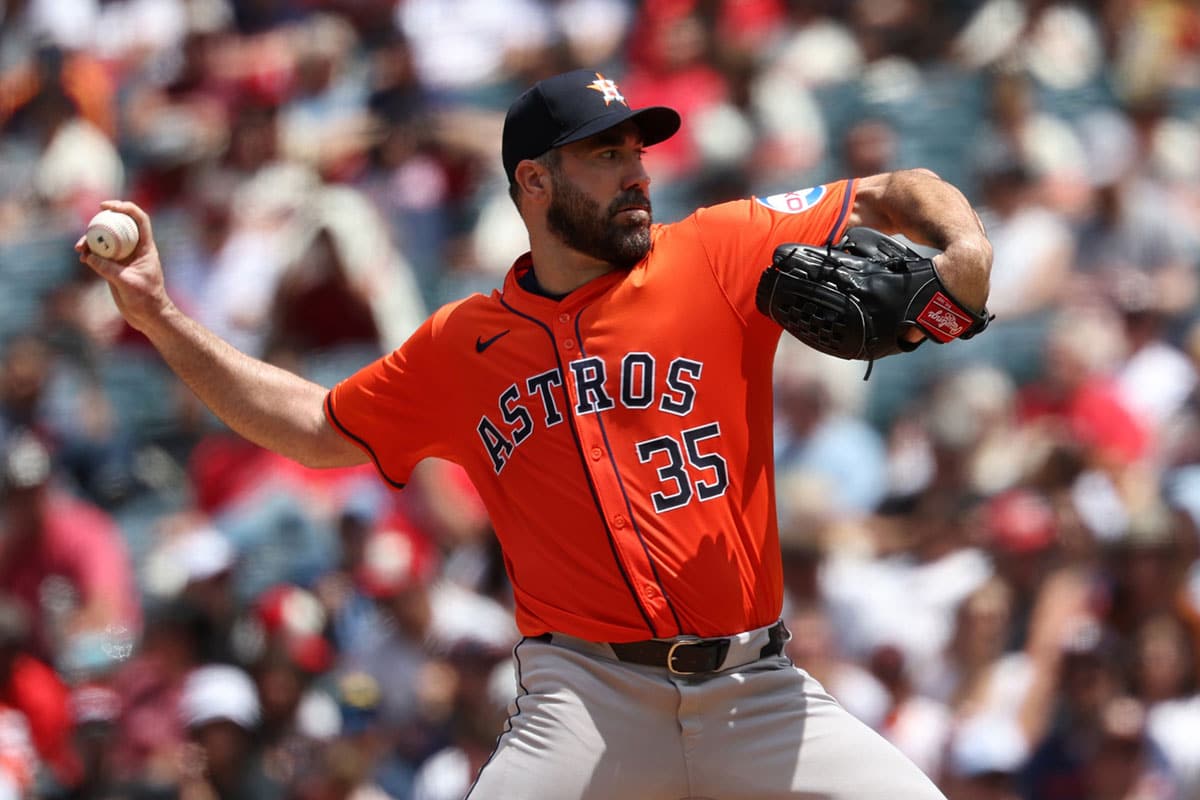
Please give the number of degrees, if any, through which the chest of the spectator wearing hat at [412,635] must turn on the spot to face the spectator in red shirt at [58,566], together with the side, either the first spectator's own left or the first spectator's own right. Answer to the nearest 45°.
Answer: approximately 90° to the first spectator's own right

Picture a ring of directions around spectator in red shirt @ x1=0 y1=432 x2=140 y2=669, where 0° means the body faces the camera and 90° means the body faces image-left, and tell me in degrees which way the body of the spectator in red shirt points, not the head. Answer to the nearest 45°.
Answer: approximately 45°

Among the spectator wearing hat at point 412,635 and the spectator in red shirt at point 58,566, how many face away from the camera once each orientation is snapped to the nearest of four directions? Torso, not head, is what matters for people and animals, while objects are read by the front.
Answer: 0

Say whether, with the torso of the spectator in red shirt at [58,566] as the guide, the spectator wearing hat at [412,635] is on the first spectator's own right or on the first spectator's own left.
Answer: on the first spectator's own left

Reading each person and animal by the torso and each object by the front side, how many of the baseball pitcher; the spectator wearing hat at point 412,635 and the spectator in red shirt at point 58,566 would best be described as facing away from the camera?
0

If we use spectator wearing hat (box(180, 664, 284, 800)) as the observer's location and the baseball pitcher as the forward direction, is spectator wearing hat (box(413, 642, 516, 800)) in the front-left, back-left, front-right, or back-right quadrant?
front-left

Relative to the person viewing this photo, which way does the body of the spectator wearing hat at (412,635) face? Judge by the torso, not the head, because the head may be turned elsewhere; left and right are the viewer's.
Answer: facing the viewer and to the left of the viewer

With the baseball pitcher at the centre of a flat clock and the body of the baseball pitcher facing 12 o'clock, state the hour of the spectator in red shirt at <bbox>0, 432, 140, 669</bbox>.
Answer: The spectator in red shirt is roughly at 5 o'clock from the baseball pitcher.

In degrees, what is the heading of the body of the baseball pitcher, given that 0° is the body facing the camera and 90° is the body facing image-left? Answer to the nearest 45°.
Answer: approximately 0°

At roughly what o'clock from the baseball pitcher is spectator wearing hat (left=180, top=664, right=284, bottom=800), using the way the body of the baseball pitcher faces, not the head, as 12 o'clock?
The spectator wearing hat is roughly at 5 o'clock from the baseball pitcher.

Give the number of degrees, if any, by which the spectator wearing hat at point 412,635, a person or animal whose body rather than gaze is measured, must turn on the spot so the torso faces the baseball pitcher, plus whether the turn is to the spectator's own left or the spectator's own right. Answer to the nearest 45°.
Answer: approximately 45° to the spectator's own left

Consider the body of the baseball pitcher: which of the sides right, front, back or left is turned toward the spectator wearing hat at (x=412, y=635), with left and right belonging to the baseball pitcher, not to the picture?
back
